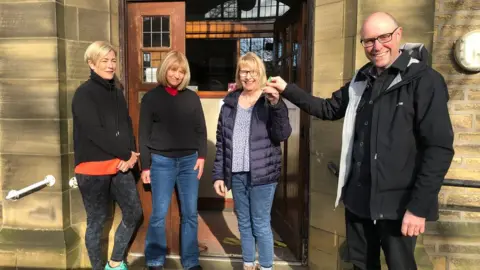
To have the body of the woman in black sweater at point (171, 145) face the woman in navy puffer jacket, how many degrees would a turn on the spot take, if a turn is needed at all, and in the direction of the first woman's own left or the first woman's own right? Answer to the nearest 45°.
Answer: approximately 45° to the first woman's own left

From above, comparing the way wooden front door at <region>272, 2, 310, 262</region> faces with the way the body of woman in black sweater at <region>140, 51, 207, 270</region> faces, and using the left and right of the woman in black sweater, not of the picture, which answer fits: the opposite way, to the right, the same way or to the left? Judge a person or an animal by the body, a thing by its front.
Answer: to the right

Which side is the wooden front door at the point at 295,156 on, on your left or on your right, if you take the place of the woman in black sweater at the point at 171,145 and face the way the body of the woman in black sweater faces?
on your left

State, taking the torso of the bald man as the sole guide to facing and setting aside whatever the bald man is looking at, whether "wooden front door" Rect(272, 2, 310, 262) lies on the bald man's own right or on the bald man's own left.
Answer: on the bald man's own right

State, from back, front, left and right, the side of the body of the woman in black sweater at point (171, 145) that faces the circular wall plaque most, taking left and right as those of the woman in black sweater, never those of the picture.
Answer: left

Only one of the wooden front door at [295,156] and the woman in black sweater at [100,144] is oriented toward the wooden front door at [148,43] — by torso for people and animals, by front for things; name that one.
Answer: the wooden front door at [295,156]

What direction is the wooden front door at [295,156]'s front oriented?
to the viewer's left

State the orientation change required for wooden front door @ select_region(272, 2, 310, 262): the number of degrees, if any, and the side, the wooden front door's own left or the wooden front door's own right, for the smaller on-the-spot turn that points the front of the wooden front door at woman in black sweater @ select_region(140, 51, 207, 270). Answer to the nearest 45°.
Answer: approximately 45° to the wooden front door's own left
